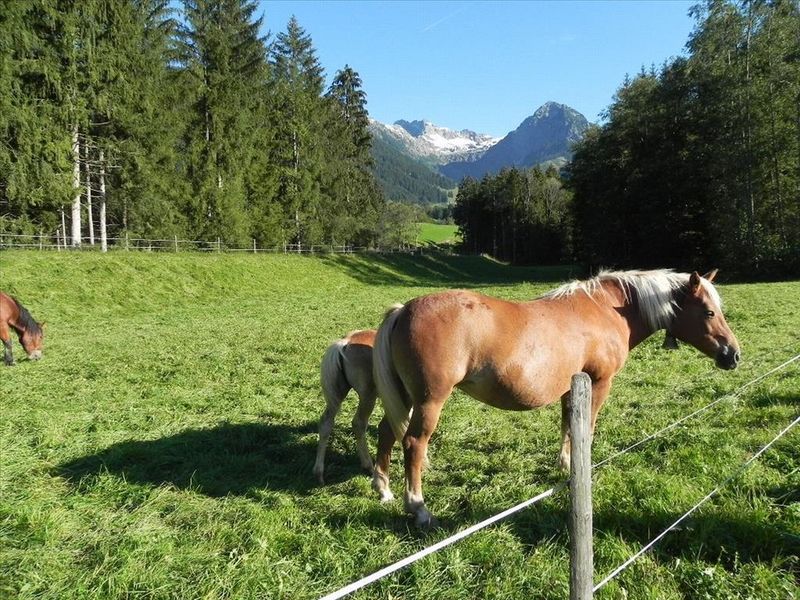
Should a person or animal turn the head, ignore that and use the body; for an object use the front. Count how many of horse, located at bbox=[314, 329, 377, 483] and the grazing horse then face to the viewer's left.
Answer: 0

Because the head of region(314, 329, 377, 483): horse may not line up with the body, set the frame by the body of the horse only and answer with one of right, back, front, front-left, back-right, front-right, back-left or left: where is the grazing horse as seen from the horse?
left

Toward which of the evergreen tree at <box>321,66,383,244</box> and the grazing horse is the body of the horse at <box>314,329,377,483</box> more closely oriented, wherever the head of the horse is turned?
the evergreen tree

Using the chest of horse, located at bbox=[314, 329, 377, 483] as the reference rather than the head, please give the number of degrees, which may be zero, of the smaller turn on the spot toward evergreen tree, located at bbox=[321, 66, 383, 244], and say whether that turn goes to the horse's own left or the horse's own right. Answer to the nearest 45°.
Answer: approximately 45° to the horse's own left

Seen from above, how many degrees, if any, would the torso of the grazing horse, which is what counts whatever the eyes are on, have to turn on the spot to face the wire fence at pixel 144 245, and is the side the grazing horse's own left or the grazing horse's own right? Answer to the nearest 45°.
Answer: approximately 90° to the grazing horse's own left

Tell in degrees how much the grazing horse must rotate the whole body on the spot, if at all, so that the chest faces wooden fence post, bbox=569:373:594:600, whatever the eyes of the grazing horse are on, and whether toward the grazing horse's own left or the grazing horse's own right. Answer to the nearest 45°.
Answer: approximately 90° to the grazing horse's own right

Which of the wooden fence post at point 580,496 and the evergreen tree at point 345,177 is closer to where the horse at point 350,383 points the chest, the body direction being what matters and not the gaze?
the evergreen tree

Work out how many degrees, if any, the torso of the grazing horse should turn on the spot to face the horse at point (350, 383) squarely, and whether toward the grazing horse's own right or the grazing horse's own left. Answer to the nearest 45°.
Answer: approximately 90° to the grazing horse's own right

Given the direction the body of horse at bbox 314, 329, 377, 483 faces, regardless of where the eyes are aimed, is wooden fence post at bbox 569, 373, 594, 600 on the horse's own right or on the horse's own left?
on the horse's own right

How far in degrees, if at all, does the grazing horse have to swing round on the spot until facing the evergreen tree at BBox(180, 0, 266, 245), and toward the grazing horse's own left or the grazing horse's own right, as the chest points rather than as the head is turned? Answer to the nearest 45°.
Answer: approximately 45° to the grazing horse's own left

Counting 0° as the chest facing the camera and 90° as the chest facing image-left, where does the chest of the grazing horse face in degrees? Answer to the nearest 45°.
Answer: approximately 270°

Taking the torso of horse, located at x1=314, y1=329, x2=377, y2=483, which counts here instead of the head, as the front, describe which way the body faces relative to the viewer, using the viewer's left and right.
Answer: facing away from the viewer and to the right of the viewer
